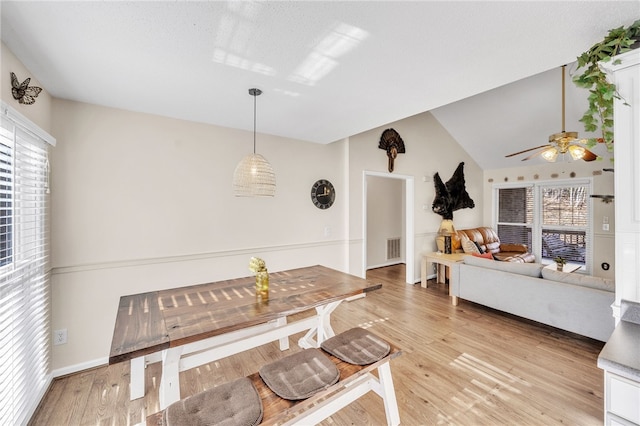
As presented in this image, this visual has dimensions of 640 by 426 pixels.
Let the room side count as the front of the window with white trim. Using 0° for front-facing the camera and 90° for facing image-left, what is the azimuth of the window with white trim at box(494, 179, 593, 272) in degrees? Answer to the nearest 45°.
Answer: approximately 45°

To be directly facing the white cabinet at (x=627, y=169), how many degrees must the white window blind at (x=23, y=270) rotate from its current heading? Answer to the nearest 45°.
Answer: approximately 45° to its right

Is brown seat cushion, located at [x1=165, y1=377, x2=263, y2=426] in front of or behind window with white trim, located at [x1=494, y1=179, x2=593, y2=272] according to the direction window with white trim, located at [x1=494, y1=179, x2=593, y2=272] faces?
in front

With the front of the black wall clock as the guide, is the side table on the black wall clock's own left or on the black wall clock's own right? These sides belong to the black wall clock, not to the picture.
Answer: on the black wall clock's own left

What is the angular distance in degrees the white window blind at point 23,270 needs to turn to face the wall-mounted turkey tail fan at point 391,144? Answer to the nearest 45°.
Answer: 0° — it already faces it

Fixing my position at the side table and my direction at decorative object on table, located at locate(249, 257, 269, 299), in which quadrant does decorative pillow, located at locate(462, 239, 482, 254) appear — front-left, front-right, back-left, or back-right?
back-left

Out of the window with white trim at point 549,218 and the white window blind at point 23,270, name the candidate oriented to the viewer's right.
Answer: the white window blind

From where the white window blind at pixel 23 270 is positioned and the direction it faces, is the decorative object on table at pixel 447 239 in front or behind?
in front

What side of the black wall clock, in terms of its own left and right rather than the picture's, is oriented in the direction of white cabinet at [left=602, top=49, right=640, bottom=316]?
front

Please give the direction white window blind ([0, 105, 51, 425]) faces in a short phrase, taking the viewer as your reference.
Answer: facing to the right of the viewer

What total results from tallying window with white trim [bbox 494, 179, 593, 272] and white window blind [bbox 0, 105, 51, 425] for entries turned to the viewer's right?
1

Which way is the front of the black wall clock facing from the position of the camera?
facing the viewer and to the right of the viewer
